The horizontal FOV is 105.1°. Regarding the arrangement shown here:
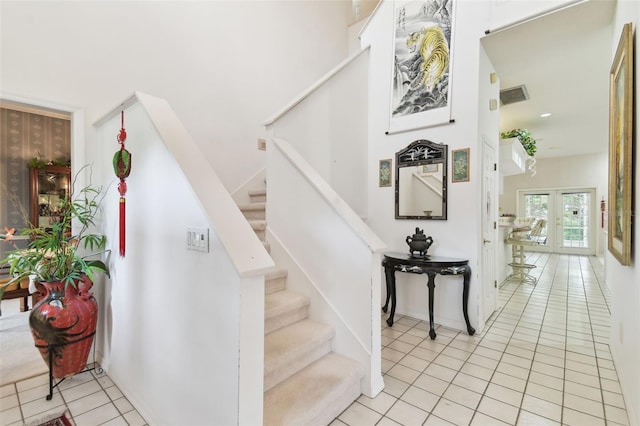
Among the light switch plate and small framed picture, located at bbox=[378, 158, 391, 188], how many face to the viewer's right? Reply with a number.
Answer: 0

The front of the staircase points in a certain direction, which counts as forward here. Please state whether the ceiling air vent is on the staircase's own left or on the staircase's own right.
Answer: on the staircase's own left

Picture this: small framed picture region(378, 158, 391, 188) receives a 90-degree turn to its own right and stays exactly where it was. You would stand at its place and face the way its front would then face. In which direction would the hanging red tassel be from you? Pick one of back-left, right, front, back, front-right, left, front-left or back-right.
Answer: front-left

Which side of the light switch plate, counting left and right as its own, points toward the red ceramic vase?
right

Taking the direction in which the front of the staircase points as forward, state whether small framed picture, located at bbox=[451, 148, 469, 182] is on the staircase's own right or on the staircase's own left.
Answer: on the staircase's own left

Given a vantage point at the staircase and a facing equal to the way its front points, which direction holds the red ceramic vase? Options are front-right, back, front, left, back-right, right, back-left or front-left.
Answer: back-right

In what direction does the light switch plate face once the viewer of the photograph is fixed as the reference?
facing the viewer and to the left of the viewer

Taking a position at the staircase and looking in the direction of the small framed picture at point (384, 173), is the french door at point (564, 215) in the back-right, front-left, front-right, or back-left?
front-right

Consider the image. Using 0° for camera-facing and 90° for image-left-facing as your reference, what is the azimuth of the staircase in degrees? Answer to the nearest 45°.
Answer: approximately 315°

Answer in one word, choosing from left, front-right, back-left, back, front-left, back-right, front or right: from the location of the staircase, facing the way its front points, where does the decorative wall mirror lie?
left

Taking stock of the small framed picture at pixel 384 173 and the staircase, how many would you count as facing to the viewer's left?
0

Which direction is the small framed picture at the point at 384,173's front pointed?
toward the camera

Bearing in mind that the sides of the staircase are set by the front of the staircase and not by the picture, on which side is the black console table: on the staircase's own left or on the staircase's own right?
on the staircase's own left
